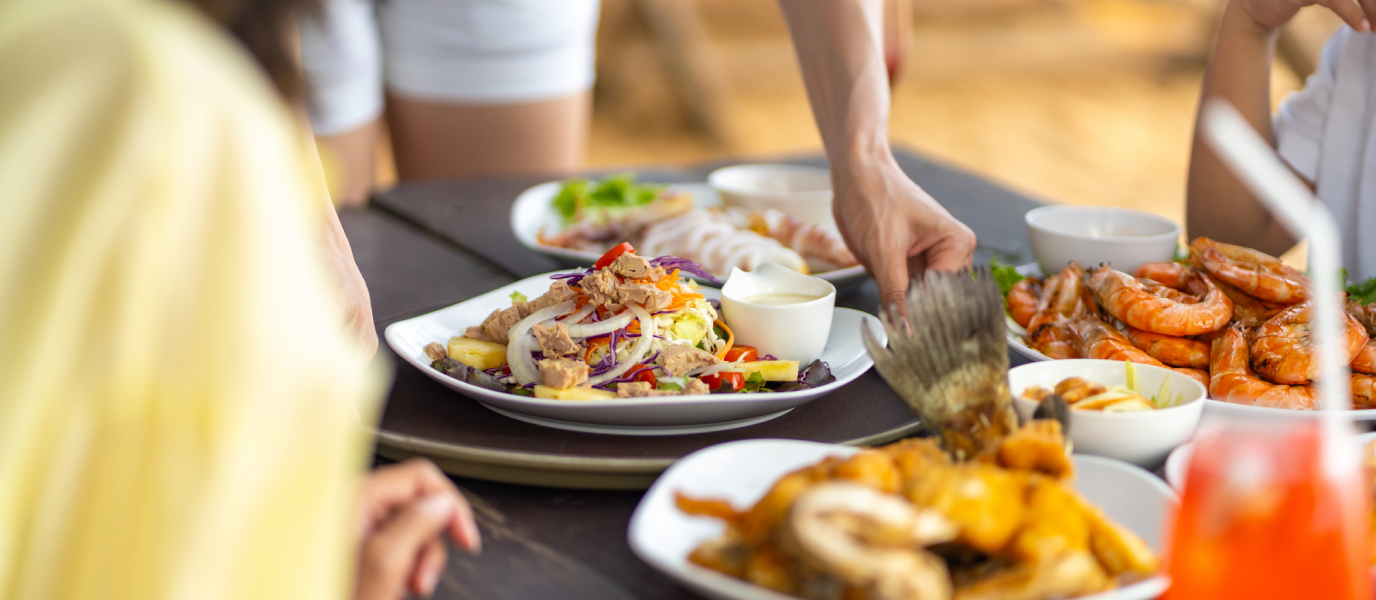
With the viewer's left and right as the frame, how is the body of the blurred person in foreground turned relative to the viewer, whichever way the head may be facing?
facing away from the viewer and to the right of the viewer

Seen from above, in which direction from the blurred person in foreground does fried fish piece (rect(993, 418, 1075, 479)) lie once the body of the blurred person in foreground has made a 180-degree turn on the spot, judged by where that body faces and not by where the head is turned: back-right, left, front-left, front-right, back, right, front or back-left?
back-left

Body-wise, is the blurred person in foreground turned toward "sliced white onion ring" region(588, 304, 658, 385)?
yes

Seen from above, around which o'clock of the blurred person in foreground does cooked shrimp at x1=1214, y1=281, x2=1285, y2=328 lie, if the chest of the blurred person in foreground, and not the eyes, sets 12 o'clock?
The cooked shrimp is roughly at 1 o'clock from the blurred person in foreground.

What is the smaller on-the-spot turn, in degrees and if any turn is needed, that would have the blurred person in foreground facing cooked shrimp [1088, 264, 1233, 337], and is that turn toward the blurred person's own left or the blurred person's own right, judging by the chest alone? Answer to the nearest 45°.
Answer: approximately 45° to the blurred person's own right

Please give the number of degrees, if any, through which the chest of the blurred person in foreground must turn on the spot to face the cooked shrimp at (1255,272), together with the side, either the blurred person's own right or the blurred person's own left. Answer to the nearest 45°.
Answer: approximately 45° to the blurred person's own right

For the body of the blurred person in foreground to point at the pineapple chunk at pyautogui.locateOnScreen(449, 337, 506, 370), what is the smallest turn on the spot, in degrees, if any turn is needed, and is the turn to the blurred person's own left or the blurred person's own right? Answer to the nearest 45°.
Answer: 0° — they already face it

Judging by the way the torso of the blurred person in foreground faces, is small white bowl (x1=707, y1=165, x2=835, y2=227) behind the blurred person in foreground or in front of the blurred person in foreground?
in front

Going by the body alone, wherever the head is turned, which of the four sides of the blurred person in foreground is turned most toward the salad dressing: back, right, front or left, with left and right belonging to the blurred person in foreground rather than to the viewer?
front
